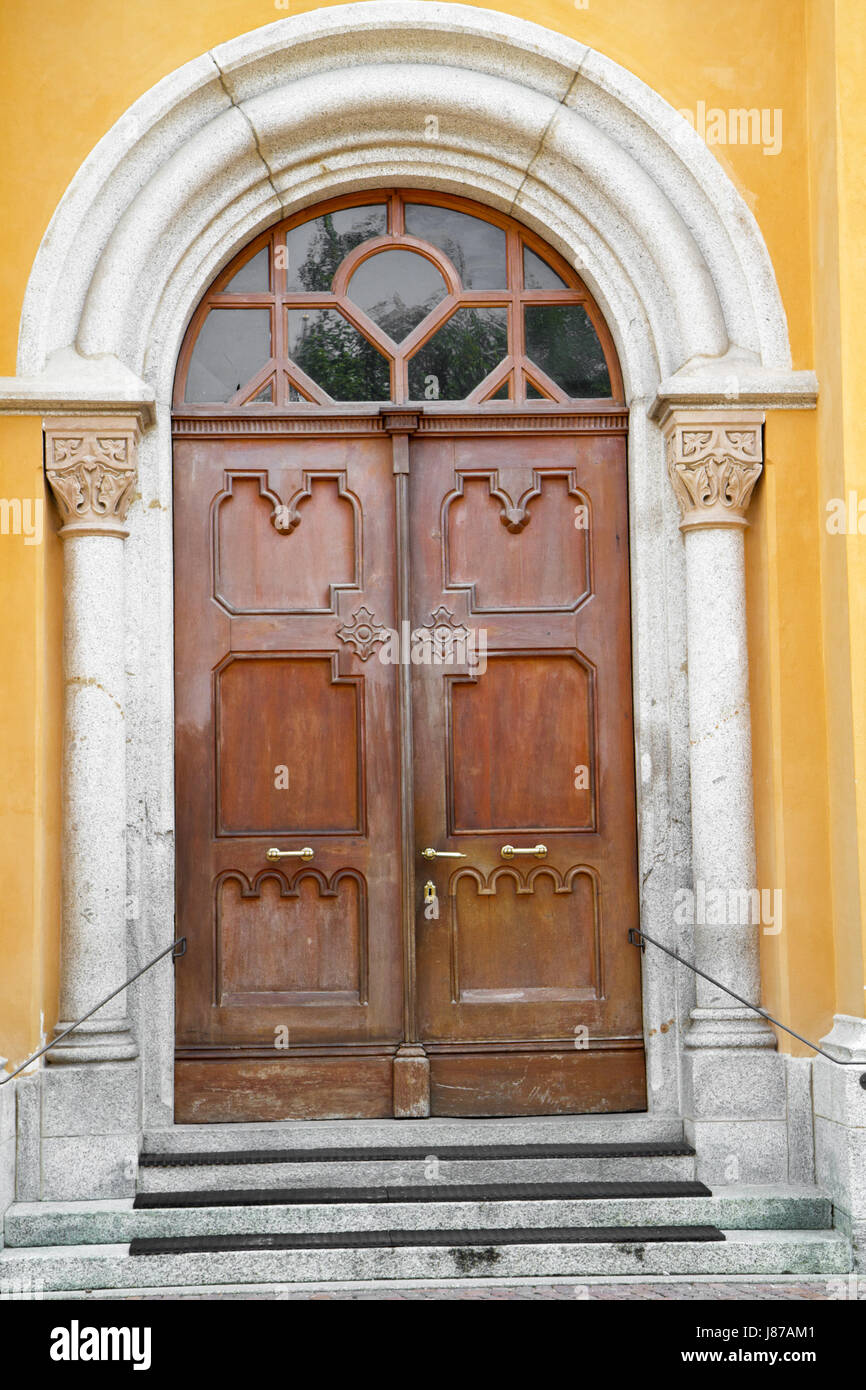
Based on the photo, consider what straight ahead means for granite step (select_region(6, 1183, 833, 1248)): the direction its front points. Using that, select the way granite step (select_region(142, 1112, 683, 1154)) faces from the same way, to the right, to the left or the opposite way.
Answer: the same way

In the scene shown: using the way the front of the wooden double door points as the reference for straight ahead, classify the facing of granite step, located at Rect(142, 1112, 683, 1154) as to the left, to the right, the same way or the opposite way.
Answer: the same way

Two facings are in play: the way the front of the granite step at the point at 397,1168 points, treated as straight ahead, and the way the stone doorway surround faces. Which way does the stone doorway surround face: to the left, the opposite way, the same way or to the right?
the same way

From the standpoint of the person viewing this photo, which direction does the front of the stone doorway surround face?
facing the viewer

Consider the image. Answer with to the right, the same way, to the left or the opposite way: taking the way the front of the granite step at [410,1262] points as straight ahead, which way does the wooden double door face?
the same way

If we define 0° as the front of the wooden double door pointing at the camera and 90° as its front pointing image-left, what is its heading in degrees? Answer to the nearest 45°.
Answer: approximately 0°

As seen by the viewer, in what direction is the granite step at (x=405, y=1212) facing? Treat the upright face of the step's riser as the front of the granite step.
toward the camera

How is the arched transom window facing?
toward the camera

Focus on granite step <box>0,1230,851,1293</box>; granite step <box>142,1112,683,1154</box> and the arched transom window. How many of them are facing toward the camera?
3

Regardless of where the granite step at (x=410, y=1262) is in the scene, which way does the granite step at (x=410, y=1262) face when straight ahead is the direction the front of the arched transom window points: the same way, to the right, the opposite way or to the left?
the same way

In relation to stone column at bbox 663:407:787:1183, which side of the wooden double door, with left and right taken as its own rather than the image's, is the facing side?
left
